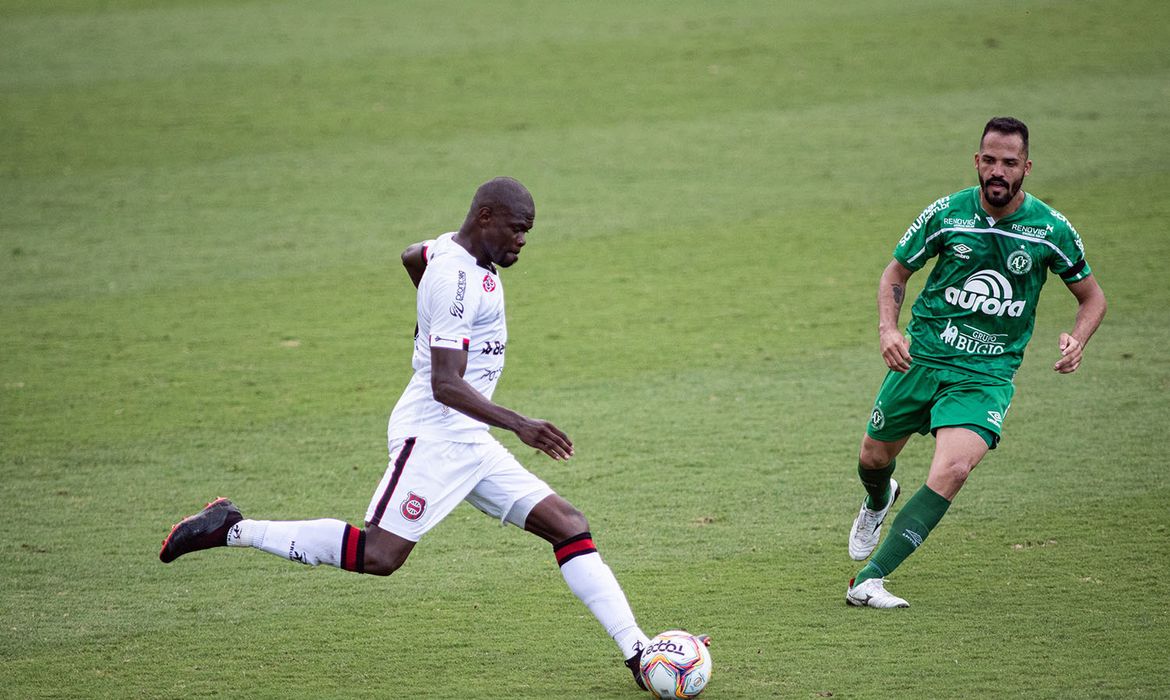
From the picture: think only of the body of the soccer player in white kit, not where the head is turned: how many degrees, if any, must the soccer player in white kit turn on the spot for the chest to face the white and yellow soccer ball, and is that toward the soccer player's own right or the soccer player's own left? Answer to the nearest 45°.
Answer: approximately 45° to the soccer player's own right

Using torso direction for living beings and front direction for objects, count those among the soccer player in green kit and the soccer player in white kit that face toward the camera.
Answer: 1

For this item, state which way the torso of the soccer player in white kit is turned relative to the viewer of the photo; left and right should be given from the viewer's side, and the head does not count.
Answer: facing to the right of the viewer

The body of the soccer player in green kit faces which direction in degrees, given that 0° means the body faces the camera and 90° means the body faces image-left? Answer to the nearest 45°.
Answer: approximately 0°

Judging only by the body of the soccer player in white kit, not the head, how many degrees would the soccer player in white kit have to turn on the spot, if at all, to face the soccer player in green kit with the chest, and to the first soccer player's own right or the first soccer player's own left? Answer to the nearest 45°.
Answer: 0° — they already face them

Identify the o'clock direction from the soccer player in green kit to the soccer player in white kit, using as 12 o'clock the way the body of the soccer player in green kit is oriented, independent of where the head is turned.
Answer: The soccer player in white kit is roughly at 2 o'clock from the soccer player in green kit.
